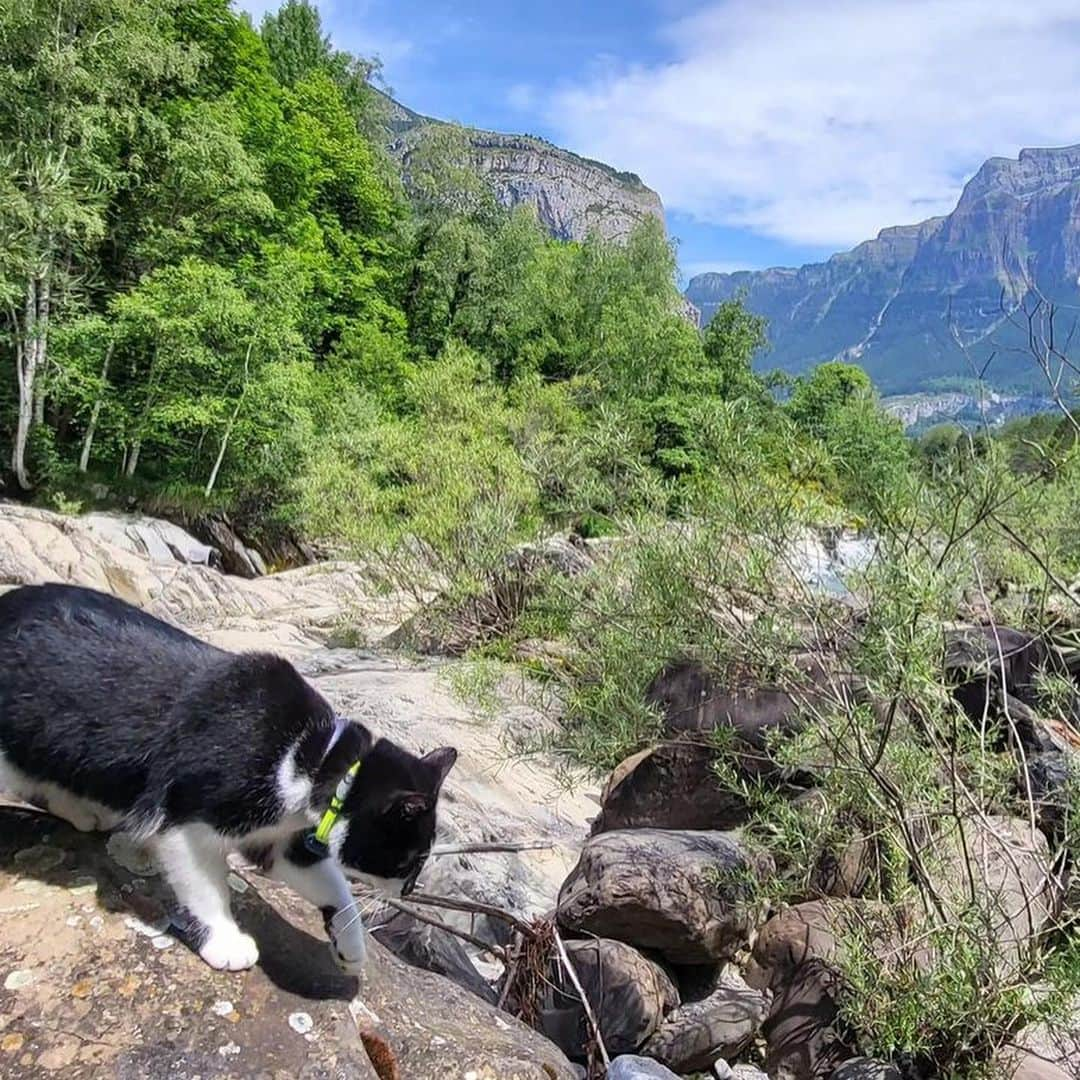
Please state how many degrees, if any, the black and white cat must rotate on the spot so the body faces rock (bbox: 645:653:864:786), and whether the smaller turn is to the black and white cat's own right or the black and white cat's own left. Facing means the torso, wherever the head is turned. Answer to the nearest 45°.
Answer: approximately 45° to the black and white cat's own left

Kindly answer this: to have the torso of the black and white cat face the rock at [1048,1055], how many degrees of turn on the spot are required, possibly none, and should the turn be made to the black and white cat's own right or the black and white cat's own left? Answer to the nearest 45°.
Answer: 0° — it already faces it

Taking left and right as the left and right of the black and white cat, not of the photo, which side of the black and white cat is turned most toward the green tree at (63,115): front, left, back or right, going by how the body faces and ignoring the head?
left

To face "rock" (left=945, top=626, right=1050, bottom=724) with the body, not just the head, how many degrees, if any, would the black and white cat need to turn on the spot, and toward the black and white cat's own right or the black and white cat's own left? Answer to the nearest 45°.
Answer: approximately 45° to the black and white cat's own left

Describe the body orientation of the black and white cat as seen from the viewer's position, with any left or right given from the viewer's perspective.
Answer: facing to the right of the viewer

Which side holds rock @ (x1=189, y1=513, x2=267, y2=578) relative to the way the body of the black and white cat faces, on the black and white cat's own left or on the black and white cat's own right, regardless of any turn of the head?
on the black and white cat's own left

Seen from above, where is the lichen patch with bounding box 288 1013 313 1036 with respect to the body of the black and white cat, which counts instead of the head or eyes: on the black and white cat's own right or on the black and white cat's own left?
on the black and white cat's own right
